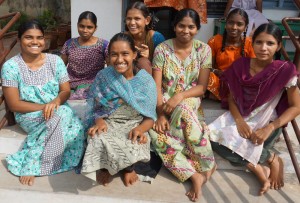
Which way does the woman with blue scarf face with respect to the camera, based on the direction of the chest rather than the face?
toward the camera

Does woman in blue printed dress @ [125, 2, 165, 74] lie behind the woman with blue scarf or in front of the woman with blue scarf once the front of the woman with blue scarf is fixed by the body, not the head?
behind

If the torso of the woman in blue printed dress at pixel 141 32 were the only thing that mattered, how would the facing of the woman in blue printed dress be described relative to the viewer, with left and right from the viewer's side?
facing the viewer and to the left of the viewer

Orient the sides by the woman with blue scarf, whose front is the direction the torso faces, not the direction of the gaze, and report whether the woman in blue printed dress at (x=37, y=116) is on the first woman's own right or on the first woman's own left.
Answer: on the first woman's own right

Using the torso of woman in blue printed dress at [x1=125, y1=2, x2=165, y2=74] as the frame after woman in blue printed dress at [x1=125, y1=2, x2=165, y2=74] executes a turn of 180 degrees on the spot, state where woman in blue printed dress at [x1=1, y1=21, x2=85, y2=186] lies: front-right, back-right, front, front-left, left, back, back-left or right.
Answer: back

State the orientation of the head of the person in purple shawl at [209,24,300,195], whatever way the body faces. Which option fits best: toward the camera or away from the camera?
toward the camera

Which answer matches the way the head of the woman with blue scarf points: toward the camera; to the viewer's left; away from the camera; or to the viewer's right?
toward the camera

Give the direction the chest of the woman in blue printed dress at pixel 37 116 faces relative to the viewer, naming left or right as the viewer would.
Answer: facing the viewer

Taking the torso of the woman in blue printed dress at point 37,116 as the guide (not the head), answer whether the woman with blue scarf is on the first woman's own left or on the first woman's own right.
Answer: on the first woman's own left

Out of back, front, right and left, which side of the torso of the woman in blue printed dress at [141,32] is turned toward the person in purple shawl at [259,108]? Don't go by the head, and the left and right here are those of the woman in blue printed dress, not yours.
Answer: left

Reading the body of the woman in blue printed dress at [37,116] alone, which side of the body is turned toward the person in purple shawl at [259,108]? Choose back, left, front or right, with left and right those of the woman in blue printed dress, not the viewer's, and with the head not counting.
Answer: left
